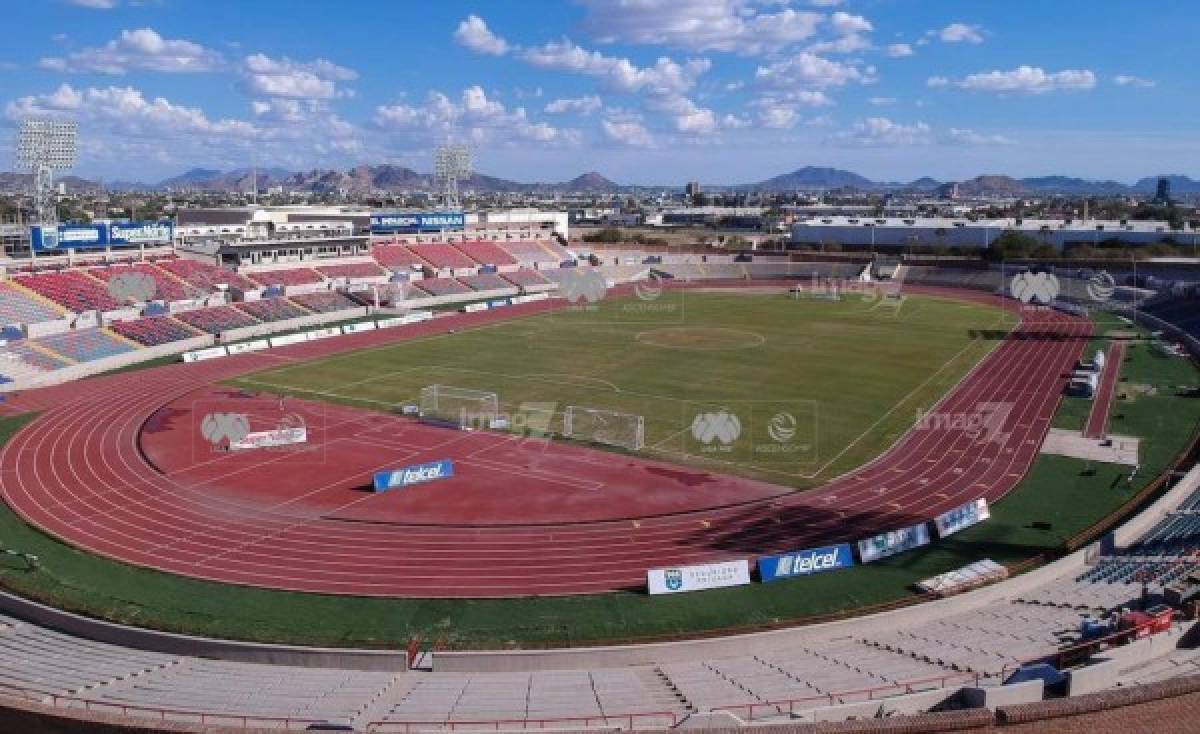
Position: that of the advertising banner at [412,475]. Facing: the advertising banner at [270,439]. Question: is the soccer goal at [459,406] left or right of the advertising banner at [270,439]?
right

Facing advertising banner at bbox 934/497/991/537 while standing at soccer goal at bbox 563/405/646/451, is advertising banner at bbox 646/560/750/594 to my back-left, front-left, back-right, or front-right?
front-right

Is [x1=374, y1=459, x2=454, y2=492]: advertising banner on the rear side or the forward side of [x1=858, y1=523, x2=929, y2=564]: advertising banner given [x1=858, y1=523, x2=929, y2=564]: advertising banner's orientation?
on the rear side

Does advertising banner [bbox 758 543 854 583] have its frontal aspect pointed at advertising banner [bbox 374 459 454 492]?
no

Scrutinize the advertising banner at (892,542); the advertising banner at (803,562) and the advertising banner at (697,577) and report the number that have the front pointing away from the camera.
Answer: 0

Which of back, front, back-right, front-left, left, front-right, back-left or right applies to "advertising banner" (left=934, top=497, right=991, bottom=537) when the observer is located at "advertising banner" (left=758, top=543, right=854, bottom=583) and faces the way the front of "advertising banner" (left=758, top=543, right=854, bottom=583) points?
left

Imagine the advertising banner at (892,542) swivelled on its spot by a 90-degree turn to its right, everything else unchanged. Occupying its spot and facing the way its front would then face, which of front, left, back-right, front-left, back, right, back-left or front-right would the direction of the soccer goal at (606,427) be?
right

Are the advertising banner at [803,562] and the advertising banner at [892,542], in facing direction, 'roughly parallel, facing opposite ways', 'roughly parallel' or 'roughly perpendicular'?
roughly parallel

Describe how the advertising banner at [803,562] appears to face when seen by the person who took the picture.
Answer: facing the viewer and to the right of the viewer

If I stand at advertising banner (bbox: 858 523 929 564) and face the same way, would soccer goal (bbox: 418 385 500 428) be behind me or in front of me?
behind

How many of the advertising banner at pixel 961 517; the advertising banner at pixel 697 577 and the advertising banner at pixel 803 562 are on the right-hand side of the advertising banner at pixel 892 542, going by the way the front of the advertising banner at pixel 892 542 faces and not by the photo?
2

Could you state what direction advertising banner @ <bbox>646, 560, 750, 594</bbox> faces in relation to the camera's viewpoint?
facing the viewer

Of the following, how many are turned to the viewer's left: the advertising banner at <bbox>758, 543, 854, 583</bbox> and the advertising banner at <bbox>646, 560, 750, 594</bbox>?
0

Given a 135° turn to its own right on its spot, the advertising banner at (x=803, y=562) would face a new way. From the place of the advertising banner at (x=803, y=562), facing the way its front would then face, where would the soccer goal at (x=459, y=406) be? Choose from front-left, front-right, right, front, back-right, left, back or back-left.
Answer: front-right

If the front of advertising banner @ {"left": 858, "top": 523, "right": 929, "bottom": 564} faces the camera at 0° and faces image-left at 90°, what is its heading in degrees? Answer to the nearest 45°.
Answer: approximately 315°
